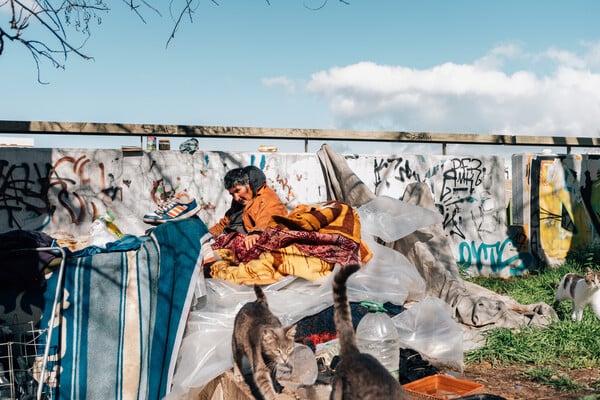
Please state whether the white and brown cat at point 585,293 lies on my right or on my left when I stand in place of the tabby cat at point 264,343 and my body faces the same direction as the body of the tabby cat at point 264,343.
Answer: on my left

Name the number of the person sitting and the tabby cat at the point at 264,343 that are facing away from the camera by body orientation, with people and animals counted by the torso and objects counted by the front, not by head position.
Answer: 0

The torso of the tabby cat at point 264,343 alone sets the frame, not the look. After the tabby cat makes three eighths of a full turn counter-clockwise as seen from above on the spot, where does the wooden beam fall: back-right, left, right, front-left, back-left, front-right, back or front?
front

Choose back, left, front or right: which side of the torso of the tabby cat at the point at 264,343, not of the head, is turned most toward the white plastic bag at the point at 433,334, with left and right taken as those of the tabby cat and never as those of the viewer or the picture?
left

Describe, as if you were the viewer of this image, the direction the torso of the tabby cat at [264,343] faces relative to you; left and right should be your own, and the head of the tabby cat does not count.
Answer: facing the viewer and to the right of the viewer

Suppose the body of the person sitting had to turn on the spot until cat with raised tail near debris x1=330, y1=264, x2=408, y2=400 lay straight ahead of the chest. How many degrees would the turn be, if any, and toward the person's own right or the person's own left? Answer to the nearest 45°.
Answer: approximately 45° to the person's own left

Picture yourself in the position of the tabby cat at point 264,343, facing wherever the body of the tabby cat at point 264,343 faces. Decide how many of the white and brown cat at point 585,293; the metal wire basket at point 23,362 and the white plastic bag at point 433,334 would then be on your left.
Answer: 2

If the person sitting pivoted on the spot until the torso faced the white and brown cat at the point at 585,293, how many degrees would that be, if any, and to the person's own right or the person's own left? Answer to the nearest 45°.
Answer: approximately 135° to the person's own left
